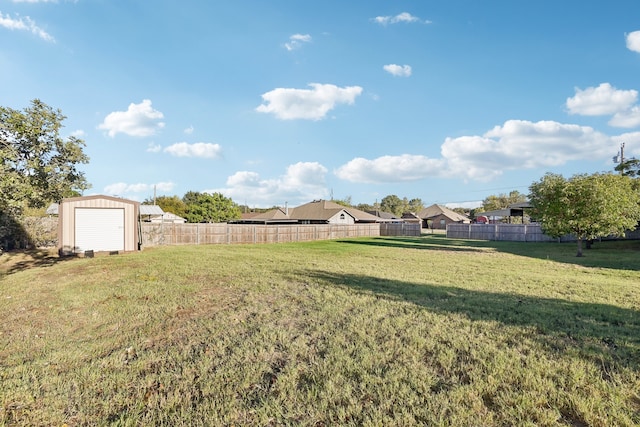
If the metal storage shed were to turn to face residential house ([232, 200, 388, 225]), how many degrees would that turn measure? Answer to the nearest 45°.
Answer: approximately 135° to its left

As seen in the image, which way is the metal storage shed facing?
toward the camera

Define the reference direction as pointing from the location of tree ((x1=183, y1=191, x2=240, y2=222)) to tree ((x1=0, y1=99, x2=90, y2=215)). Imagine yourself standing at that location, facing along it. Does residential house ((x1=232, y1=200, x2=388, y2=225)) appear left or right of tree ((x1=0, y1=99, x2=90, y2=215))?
left

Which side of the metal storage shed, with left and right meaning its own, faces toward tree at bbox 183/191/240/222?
back

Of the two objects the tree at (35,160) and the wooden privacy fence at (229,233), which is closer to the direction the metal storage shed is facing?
the tree

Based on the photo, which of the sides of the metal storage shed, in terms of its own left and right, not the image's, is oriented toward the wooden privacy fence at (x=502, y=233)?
left

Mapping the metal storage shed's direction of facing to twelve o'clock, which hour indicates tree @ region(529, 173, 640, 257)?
The tree is roughly at 10 o'clock from the metal storage shed.
